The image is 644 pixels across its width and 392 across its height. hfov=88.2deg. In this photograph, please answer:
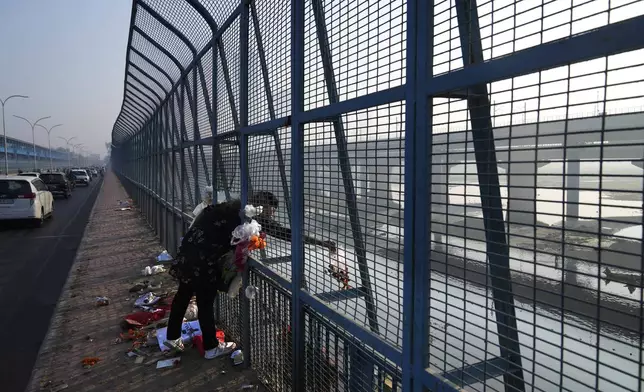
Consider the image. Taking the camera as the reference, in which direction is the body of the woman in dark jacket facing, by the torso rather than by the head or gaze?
to the viewer's right

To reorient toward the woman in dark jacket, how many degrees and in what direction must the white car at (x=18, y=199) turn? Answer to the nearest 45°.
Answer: approximately 180°

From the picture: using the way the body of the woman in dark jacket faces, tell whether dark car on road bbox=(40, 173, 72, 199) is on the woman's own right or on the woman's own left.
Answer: on the woman's own left

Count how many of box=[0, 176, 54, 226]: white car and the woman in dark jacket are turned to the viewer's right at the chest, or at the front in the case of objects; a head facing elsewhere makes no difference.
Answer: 1

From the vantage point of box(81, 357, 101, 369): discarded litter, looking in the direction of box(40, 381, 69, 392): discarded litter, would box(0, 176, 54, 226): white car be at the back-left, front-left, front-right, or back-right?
back-right

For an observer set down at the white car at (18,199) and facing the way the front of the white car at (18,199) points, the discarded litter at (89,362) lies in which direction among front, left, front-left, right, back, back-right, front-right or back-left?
back

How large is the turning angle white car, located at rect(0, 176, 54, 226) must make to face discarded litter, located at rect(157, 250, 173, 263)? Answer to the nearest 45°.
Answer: approximately 180°

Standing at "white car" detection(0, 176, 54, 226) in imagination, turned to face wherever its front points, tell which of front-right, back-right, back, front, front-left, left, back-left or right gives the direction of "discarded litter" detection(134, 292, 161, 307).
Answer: back

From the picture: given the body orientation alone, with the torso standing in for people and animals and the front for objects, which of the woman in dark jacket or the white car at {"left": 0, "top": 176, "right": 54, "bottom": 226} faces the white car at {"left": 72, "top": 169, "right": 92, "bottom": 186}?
the white car at {"left": 0, "top": 176, "right": 54, "bottom": 226}

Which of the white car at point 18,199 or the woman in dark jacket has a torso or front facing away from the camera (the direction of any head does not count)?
the white car

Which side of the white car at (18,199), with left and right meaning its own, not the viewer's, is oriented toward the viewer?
back

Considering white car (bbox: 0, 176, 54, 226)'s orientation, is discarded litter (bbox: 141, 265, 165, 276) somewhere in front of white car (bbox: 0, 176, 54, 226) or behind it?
behind

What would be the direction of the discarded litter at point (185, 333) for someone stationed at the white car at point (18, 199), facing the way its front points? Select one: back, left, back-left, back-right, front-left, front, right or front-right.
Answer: back

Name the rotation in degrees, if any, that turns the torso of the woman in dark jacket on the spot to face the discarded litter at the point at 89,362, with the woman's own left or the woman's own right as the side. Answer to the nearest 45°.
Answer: approximately 180°
